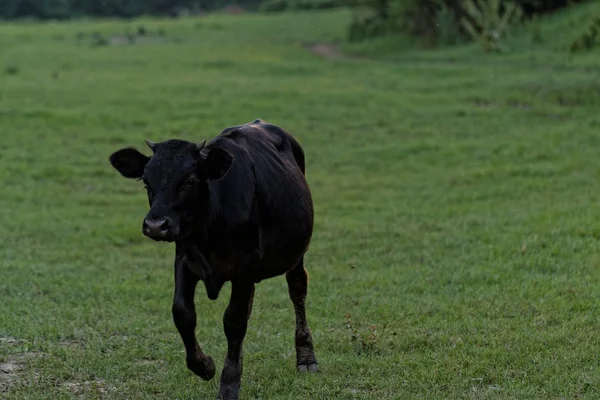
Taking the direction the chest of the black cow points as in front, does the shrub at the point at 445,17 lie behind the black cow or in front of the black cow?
behind

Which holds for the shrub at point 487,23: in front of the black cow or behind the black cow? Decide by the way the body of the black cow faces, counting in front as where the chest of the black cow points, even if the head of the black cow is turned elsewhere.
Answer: behind

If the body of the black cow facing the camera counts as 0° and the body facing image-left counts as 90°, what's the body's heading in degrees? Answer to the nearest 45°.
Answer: approximately 45°
